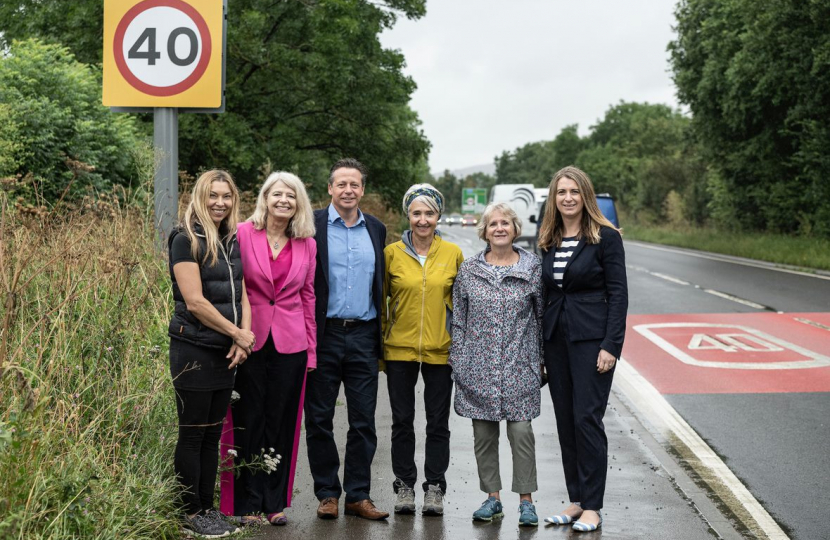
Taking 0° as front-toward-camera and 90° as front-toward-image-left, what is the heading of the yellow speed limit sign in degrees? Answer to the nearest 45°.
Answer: approximately 0°

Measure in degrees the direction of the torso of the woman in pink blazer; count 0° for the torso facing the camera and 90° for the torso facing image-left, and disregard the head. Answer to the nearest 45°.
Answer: approximately 0°

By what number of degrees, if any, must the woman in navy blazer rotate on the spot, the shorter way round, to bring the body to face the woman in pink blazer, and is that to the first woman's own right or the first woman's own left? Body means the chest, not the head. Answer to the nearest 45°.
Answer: approximately 45° to the first woman's own right
